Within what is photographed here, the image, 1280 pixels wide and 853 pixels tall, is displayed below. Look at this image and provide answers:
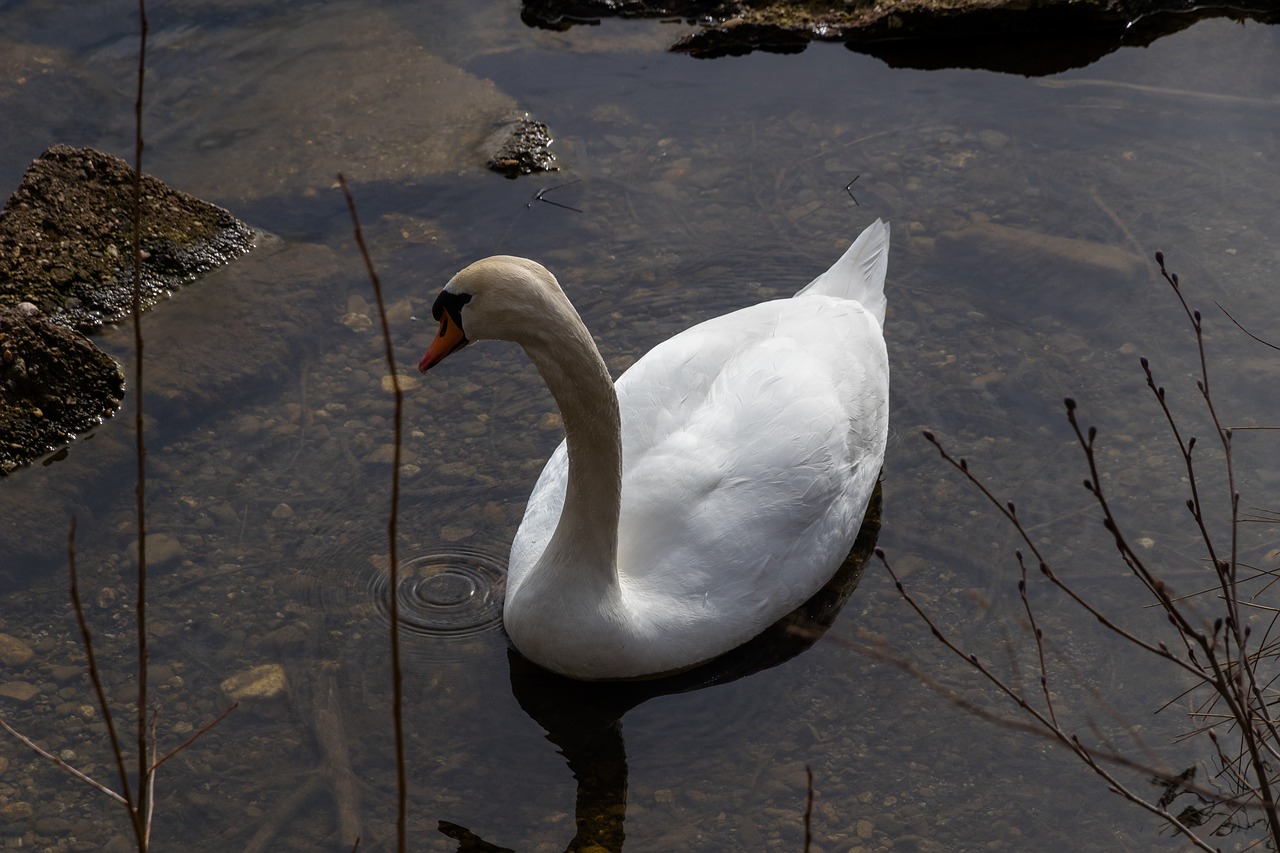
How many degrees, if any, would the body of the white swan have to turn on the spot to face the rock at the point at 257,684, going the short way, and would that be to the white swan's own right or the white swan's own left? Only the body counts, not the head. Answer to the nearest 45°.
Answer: approximately 45° to the white swan's own right

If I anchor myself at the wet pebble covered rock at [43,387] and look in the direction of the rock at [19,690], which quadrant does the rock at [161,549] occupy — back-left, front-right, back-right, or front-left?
front-left

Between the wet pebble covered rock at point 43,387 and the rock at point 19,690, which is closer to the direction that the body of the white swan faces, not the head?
the rock

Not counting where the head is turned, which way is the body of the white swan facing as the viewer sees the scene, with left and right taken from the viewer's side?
facing the viewer and to the left of the viewer

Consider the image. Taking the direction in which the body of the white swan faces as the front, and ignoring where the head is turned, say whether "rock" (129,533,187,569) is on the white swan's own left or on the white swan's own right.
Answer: on the white swan's own right

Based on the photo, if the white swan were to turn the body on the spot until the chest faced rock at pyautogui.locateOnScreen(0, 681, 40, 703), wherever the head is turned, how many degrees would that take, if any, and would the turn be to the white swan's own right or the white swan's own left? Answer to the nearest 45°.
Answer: approximately 45° to the white swan's own right

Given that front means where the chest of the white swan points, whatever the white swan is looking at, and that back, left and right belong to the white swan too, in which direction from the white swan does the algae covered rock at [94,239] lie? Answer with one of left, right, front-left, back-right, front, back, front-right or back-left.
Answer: right

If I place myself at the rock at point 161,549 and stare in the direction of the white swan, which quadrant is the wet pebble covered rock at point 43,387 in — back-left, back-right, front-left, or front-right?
back-left

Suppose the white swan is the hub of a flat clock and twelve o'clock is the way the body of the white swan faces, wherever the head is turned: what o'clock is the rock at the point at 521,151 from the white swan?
The rock is roughly at 4 o'clock from the white swan.

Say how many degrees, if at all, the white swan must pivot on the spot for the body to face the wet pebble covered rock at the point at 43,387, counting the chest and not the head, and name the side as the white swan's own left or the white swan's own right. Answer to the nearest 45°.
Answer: approximately 45° to the white swan's own right

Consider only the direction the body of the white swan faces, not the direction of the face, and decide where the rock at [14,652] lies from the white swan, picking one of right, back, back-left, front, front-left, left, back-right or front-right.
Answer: front-right

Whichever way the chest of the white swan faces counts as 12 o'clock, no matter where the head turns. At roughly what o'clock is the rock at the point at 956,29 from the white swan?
The rock is roughly at 5 o'clock from the white swan.
